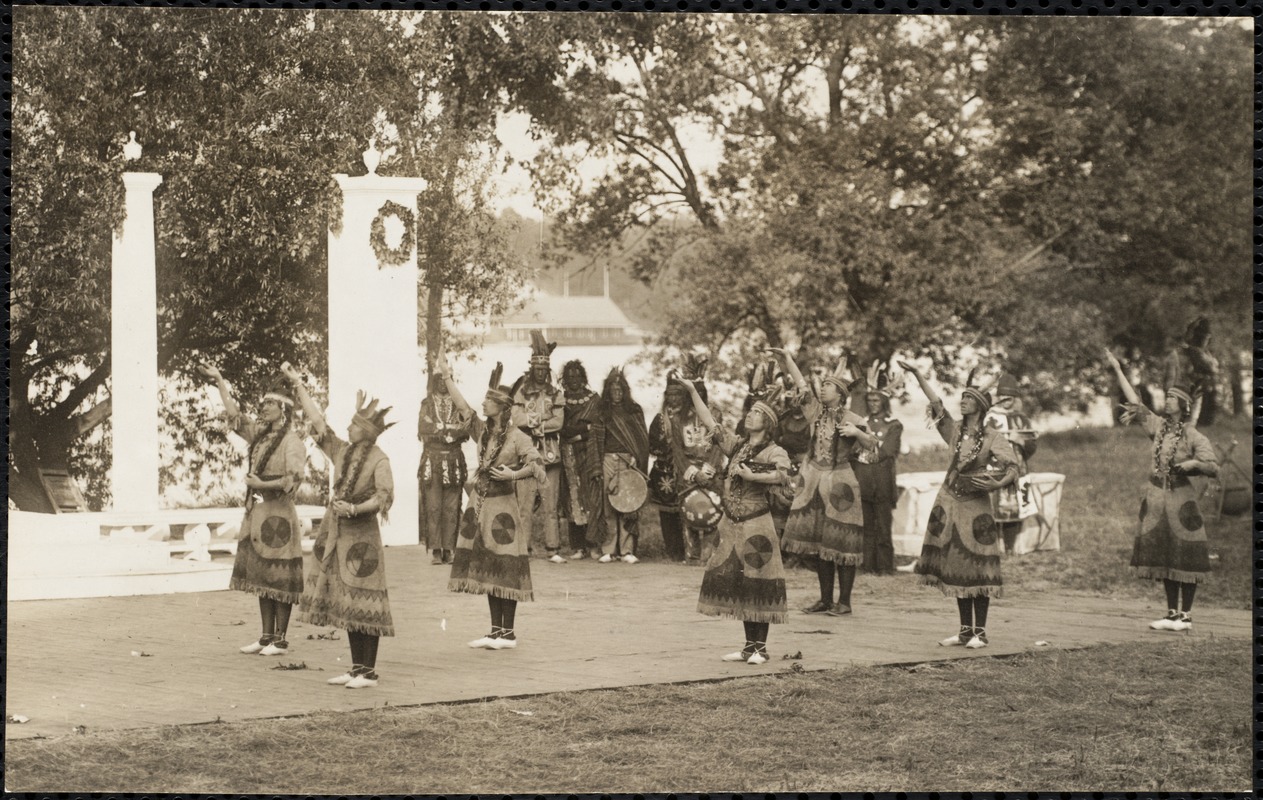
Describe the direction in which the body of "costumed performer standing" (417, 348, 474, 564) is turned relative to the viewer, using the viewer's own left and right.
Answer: facing the viewer

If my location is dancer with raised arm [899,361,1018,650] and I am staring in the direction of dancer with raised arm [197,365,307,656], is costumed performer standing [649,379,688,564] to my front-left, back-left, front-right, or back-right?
front-right

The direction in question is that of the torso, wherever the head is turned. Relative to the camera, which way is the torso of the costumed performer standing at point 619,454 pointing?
toward the camera

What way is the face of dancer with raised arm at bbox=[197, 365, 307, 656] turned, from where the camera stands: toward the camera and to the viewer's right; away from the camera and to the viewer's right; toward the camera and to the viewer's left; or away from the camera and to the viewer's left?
toward the camera and to the viewer's left

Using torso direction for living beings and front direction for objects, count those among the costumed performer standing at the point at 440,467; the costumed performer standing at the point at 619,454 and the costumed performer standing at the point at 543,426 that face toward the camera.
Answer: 3

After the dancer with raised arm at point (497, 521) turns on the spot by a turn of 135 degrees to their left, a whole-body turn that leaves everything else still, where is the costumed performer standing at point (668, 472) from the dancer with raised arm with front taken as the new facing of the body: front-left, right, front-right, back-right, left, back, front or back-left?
front-left

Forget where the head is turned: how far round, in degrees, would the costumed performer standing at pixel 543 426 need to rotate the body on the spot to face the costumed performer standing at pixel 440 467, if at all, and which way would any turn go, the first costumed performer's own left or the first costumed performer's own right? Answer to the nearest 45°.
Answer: approximately 45° to the first costumed performer's own right

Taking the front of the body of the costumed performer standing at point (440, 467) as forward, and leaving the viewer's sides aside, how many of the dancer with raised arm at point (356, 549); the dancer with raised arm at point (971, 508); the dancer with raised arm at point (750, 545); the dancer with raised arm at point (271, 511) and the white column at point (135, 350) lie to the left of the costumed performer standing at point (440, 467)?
2

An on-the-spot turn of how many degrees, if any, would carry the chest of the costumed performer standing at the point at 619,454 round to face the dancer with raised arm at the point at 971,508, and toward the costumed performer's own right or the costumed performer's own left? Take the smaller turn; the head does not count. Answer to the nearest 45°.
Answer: approximately 90° to the costumed performer's own left

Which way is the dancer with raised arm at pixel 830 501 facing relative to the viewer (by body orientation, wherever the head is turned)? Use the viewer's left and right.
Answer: facing the viewer and to the left of the viewer
